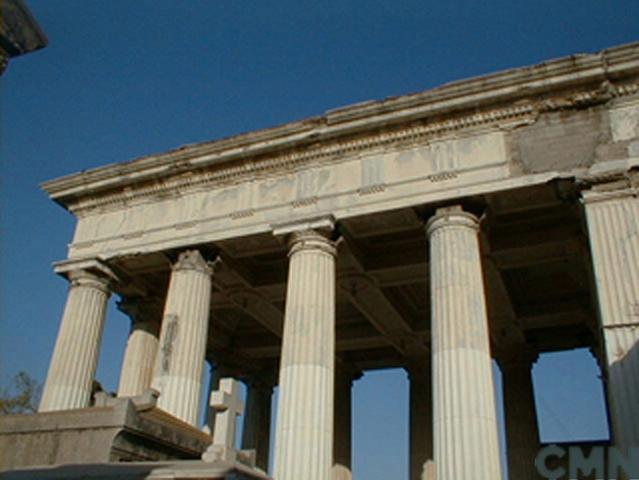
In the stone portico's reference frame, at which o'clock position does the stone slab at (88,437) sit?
The stone slab is roughly at 12 o'clock from the stone portico.

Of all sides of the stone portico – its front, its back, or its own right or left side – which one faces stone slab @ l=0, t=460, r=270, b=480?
front

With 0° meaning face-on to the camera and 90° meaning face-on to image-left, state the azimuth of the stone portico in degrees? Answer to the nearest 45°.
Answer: approximately 45°

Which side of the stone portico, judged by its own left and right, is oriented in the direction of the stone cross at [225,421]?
front
